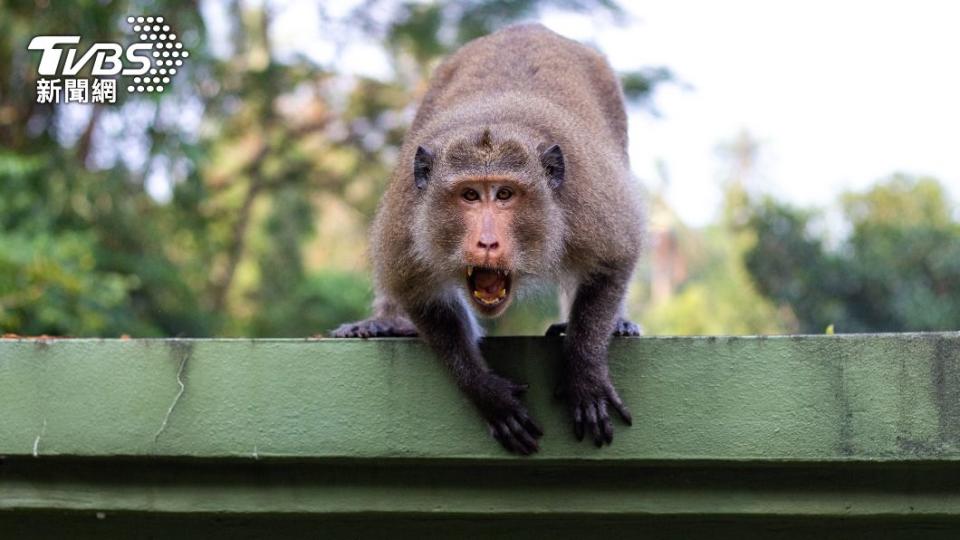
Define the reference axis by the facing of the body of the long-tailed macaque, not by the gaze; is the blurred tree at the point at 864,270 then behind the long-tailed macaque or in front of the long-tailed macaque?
behind

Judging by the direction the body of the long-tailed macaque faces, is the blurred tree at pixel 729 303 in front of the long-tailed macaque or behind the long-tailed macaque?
behind

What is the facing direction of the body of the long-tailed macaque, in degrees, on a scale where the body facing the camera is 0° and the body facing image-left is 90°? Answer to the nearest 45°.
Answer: approximately 0°
